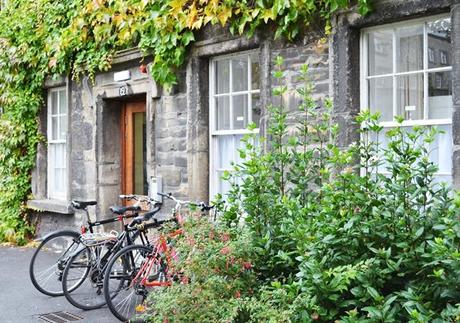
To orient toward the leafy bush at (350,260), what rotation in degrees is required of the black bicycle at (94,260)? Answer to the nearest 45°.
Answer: approximately 90° to its right

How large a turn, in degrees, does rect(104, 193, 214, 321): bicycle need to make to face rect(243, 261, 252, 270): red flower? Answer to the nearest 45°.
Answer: approximately 90° to its right

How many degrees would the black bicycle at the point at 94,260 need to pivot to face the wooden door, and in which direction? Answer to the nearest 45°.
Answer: approximately 45° to its left

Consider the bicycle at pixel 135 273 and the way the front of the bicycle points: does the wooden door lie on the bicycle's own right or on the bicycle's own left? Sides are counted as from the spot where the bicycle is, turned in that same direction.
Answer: on the bicycle's own left

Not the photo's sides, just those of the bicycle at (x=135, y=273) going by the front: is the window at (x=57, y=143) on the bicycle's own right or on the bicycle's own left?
on the bicycle's own left

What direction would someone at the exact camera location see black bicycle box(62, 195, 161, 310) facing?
facing away from the viewer and to the right of the viewer

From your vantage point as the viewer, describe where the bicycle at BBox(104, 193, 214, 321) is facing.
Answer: facing away from the viewer and to the right of the viewer

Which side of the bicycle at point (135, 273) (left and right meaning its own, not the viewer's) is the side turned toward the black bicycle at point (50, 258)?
left

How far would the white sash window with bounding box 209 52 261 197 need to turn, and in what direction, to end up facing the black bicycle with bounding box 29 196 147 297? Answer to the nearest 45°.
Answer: approximately 45° to its right

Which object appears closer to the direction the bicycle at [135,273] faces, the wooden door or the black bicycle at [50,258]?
the wooden door

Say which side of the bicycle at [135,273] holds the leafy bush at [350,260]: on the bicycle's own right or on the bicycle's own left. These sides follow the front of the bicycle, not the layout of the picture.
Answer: on the bicycle's own right

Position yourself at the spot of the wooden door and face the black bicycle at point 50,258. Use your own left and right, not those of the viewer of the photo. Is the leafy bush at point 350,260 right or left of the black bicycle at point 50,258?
left
